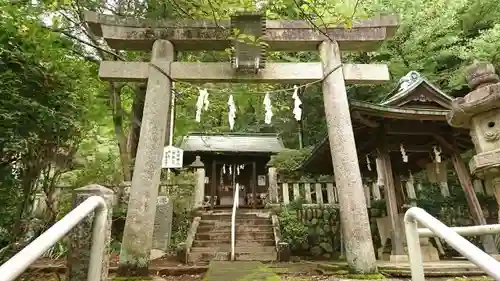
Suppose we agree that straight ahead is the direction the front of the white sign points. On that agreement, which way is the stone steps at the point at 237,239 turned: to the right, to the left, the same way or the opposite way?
the same way

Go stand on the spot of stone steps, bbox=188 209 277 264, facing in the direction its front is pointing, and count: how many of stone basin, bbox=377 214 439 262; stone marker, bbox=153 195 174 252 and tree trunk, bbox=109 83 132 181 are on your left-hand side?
1

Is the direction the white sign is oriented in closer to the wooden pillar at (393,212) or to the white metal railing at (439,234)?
the white metal railing

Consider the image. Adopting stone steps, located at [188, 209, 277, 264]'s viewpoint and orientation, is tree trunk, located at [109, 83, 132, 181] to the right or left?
on its right

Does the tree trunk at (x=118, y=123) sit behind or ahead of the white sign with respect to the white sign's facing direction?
behind

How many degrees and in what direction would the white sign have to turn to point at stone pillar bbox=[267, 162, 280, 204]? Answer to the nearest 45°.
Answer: approximately 90° to its left

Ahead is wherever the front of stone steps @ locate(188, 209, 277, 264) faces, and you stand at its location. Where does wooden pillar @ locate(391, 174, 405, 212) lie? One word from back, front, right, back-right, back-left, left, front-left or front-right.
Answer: left

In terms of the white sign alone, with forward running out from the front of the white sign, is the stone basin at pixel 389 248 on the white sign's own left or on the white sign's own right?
on the white sign's own left

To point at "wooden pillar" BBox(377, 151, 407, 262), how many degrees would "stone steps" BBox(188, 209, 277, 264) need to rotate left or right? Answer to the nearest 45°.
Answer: approximately 45° to its left

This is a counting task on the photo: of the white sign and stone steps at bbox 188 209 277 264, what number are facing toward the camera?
2

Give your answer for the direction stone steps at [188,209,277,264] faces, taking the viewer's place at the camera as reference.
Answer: facing the viewer

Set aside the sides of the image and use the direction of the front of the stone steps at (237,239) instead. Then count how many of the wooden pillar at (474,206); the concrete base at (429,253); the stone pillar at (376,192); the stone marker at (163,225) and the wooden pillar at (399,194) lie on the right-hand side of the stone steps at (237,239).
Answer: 1

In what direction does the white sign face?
toward the camera

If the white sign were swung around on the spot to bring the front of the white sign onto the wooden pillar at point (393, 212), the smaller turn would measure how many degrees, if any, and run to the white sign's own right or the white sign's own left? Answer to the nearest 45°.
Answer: approximately 45° to the white sign's own left
